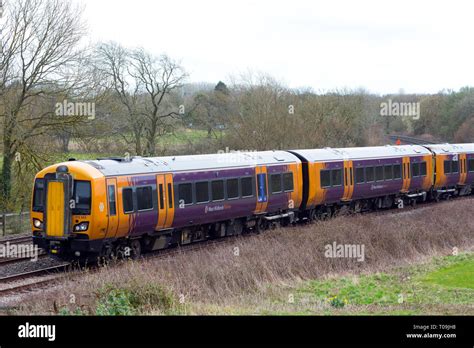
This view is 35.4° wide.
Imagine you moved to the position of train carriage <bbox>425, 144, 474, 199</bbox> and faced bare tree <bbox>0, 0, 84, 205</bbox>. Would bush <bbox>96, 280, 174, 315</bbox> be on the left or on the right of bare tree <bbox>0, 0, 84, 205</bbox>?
left

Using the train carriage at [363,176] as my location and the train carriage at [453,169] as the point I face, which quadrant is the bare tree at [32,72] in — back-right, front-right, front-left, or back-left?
back-left

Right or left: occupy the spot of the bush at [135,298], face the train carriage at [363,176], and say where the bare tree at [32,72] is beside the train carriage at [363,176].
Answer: left

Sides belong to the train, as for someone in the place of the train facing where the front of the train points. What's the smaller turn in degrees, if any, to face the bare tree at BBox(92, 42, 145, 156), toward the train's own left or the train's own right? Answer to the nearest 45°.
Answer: approximately 135° to the train's own right

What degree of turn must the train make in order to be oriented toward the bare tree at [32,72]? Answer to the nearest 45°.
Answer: approximately 90° to its right

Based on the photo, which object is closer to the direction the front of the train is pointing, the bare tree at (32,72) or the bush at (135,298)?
the bush

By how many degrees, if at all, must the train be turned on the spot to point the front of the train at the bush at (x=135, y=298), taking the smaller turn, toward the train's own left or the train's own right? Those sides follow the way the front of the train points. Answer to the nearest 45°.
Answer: approximately 45° to the train's own left

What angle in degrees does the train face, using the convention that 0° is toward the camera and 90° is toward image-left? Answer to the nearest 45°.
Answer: approximately 45°
